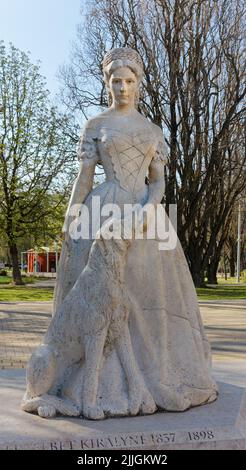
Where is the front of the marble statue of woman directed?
toward the camera

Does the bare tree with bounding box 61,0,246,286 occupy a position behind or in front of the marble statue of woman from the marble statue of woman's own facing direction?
behind
